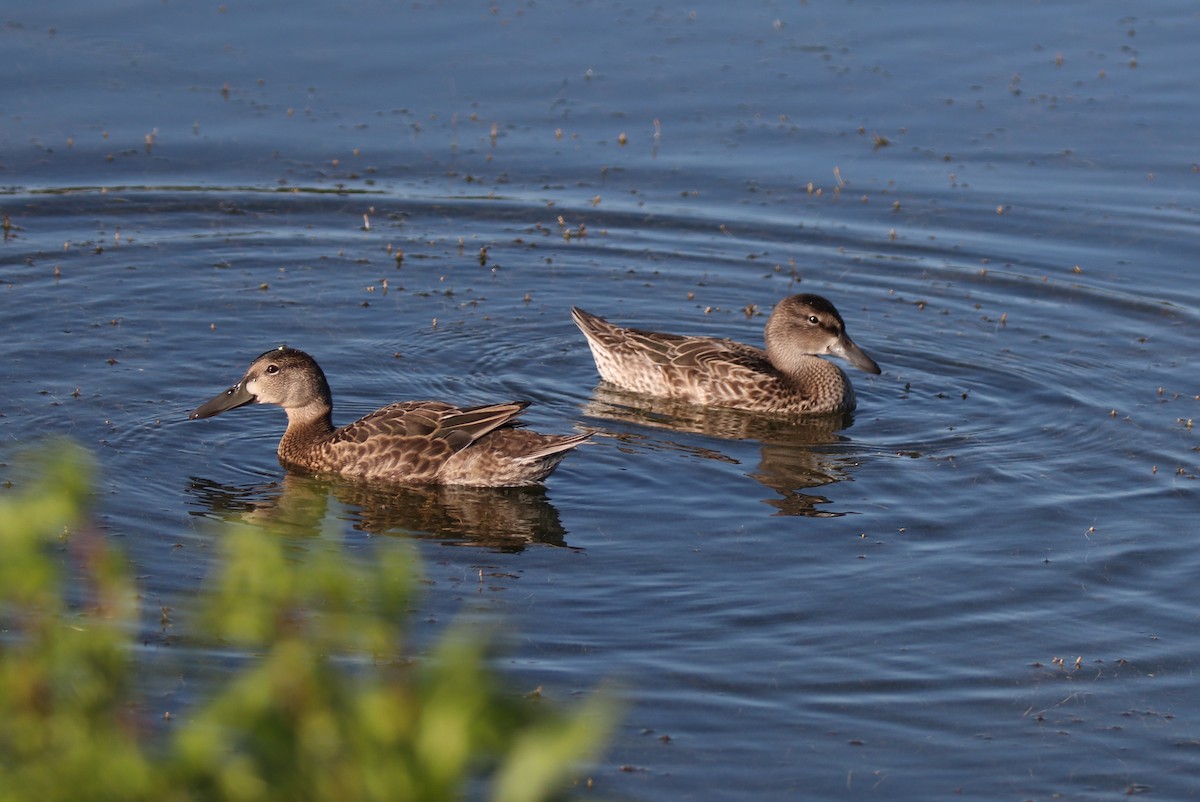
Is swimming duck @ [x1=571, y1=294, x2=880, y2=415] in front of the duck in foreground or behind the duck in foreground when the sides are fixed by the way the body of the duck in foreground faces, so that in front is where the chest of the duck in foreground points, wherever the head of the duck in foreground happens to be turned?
behind

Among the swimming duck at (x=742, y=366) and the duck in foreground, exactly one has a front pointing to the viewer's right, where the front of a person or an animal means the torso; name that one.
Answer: the swimming duck

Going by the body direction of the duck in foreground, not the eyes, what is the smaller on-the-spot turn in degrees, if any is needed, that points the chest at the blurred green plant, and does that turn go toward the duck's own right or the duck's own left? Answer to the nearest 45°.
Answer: approximately 90° to the duck's own left

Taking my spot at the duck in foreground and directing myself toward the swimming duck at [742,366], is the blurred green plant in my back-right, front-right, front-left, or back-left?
back-right

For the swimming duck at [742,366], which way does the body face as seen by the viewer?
to the viewer's right

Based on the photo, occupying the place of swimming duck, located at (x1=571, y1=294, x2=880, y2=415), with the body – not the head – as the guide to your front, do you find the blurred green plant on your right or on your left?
on your right

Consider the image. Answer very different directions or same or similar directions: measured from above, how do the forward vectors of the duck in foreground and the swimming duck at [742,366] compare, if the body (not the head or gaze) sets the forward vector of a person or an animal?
very different directions

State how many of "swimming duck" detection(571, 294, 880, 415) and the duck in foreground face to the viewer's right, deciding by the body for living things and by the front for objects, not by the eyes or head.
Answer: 1

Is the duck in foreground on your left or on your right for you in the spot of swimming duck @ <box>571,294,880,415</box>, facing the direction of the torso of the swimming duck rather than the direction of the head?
on your right

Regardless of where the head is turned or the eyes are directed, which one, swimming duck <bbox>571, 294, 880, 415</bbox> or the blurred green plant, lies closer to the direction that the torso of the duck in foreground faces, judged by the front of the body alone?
the blurred green plant

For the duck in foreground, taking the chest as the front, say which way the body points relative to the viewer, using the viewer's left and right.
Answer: facing to the left of the viewer
